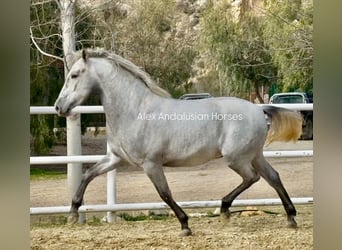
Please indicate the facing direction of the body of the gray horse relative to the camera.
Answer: to the viewer's left

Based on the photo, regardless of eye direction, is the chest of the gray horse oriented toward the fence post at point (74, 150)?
yes

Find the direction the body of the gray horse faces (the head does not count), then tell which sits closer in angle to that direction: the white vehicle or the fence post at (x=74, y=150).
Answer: the fence post
